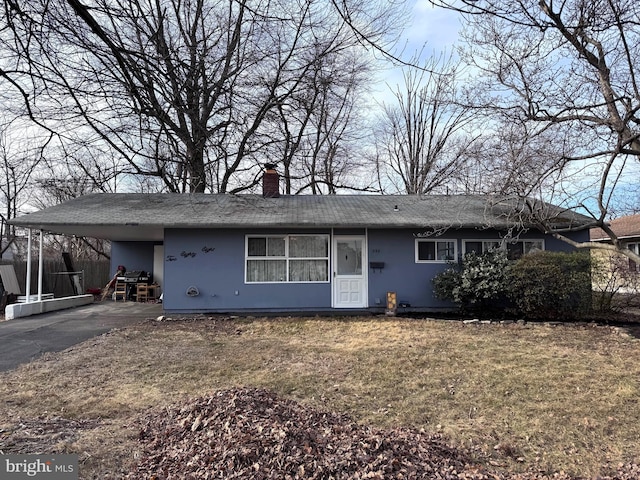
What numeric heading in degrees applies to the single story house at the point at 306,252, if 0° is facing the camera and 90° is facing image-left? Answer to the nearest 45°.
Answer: approximately 0°

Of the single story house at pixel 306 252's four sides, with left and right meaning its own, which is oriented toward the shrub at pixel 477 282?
left

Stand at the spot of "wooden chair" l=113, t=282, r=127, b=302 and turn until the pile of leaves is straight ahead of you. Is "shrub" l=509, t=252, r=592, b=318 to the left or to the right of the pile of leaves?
left

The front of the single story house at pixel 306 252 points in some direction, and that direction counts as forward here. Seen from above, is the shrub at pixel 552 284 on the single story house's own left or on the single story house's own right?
on the single story house's own left

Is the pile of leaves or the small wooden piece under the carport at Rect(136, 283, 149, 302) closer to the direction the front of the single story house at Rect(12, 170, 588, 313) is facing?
the pile of leaves

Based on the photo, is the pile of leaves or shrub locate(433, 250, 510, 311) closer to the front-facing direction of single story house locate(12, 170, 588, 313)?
the pile of leaves

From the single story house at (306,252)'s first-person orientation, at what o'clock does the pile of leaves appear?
The pile of leaves is roughly at 12 o'clock from the single story house.

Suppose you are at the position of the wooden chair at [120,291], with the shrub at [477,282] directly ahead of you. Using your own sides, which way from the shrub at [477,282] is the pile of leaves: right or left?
right

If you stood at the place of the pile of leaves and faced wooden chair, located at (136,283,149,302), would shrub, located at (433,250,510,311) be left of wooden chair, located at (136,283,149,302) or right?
right
